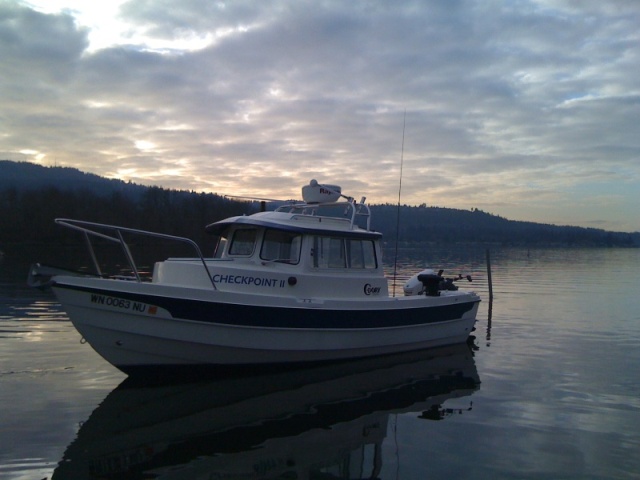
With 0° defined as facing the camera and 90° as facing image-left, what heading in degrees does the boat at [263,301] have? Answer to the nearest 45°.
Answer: approximately 45°
